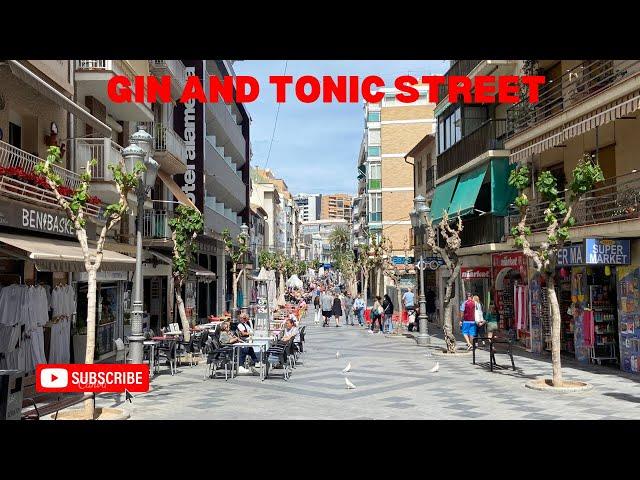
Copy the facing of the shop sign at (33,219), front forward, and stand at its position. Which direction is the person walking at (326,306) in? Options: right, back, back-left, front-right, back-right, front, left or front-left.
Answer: left

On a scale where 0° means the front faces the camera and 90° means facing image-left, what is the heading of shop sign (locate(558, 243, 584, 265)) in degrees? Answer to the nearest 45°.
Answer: approximately 45°

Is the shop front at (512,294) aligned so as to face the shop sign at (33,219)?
yes

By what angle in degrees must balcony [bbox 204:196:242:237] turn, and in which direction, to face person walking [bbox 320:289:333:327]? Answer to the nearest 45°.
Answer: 0° — it already faces them

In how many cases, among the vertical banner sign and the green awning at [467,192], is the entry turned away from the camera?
0
